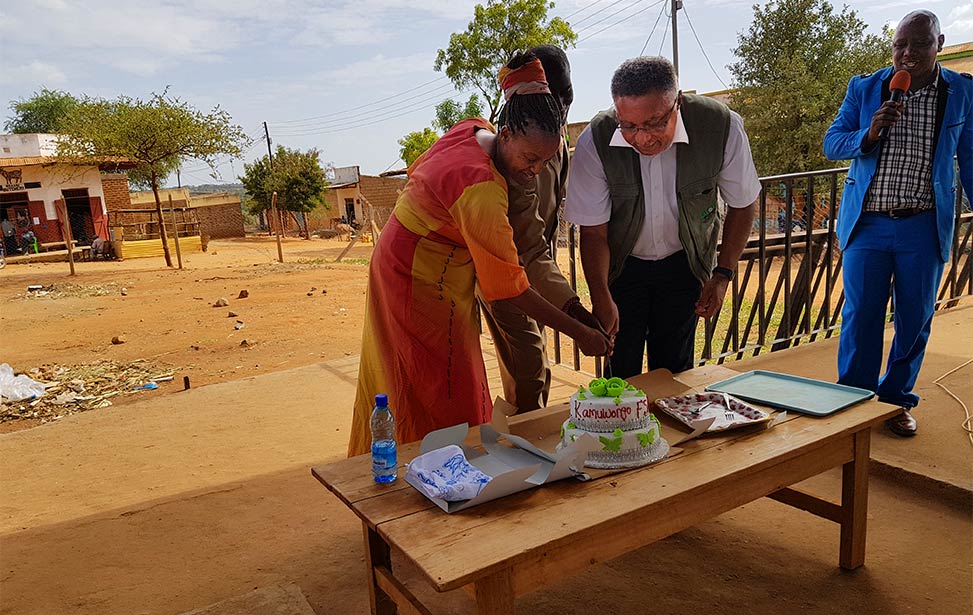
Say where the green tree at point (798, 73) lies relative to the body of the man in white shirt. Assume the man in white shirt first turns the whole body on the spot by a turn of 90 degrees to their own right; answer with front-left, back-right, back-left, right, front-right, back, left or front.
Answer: right

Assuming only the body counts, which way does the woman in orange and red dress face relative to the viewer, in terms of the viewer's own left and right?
facing to the right of the viewer

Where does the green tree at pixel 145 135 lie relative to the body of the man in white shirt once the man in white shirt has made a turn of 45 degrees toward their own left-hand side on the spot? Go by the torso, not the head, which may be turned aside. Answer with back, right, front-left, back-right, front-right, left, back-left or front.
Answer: back

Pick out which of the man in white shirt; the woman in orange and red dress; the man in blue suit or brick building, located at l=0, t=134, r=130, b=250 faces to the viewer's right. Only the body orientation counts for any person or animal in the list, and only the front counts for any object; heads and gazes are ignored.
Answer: the woman in orange and red dress

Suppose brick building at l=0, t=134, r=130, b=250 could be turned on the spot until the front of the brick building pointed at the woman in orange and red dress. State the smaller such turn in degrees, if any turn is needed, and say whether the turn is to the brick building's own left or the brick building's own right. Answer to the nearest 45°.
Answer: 0° — it already faces them

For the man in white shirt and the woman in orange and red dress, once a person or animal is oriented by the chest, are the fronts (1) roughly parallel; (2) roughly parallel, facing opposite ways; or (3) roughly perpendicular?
roughly perpendicular

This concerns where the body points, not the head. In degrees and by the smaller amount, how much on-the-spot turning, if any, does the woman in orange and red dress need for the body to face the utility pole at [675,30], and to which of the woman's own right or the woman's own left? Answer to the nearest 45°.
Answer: approximately 90° to the woman's own left

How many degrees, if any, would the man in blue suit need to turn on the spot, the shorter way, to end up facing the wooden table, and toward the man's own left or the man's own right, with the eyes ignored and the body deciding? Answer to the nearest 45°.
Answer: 0° — they already face it

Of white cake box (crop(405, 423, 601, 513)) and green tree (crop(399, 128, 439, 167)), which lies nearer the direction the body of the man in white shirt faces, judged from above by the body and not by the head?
the white cake box
